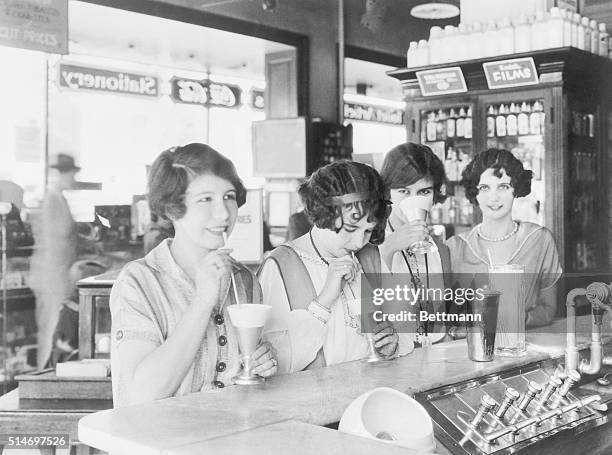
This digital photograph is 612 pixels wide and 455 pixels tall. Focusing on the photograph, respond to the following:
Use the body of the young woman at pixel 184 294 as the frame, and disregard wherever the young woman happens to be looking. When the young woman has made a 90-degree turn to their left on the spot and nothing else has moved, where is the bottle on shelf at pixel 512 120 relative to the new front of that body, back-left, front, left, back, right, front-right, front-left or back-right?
front

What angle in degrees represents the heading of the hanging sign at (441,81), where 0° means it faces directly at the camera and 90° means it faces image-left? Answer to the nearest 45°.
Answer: approximately 0°

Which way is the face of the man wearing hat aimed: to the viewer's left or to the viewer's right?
to the viewer's right

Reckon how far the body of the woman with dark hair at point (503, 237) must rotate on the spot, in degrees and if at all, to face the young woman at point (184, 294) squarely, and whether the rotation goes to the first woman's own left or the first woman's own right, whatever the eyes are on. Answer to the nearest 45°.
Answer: approximately 45° to the first woman's own right

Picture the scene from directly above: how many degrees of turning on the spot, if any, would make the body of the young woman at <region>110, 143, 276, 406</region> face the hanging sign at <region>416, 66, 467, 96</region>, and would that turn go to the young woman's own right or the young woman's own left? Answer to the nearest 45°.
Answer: approximately 90° to the young woman's own left

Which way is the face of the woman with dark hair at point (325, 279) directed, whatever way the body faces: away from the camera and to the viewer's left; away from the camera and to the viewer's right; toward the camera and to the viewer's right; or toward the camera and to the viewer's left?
toward the camera and to the viewer's right
